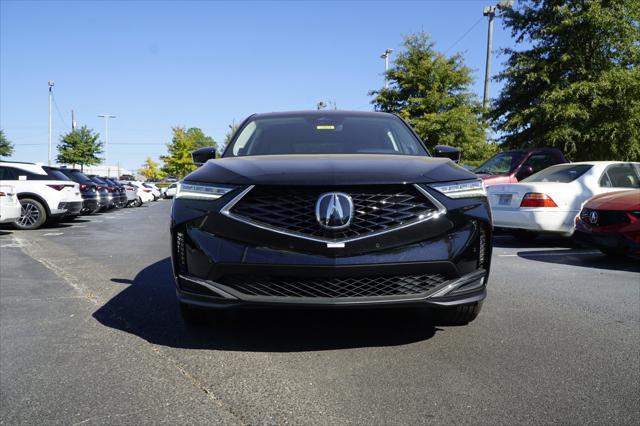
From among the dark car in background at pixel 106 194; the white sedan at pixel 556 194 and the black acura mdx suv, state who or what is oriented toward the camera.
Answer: the black acura mdx suv

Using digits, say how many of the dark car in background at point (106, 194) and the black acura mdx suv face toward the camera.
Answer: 1

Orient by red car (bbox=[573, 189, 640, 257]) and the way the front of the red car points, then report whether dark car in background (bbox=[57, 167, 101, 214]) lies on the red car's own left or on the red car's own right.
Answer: on the red car's own right

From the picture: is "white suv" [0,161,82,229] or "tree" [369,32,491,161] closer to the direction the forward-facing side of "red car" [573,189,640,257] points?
the white suv

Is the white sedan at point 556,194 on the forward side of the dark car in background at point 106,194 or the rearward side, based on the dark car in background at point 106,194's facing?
on the rearward side

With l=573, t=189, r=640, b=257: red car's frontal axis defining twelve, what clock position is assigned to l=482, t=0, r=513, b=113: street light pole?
The street light pole is roughly at 4 o'clock from the red car.

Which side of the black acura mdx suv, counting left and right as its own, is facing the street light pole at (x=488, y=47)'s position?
back

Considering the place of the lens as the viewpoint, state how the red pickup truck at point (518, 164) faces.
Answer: facing the viewer and to the left of the viewer

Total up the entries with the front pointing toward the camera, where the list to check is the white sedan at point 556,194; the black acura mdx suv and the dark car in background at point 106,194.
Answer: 1

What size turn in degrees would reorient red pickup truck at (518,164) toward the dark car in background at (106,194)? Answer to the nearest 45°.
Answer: approximately 45° to its right

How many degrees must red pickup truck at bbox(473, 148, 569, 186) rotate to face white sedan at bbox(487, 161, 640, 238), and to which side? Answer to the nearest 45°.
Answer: approximately 45° to its left

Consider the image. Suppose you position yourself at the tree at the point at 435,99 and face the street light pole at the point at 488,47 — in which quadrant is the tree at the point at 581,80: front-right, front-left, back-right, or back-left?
front-right

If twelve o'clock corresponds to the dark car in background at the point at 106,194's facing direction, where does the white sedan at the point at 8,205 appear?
The white sedan is roughly at 8 o'clock from the dark car in background.

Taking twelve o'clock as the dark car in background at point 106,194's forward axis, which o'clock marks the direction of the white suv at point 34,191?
The white suv is roughly at 8 o'clock from the dark car in background.

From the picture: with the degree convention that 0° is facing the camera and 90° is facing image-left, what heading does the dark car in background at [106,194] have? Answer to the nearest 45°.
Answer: approximately 135°
